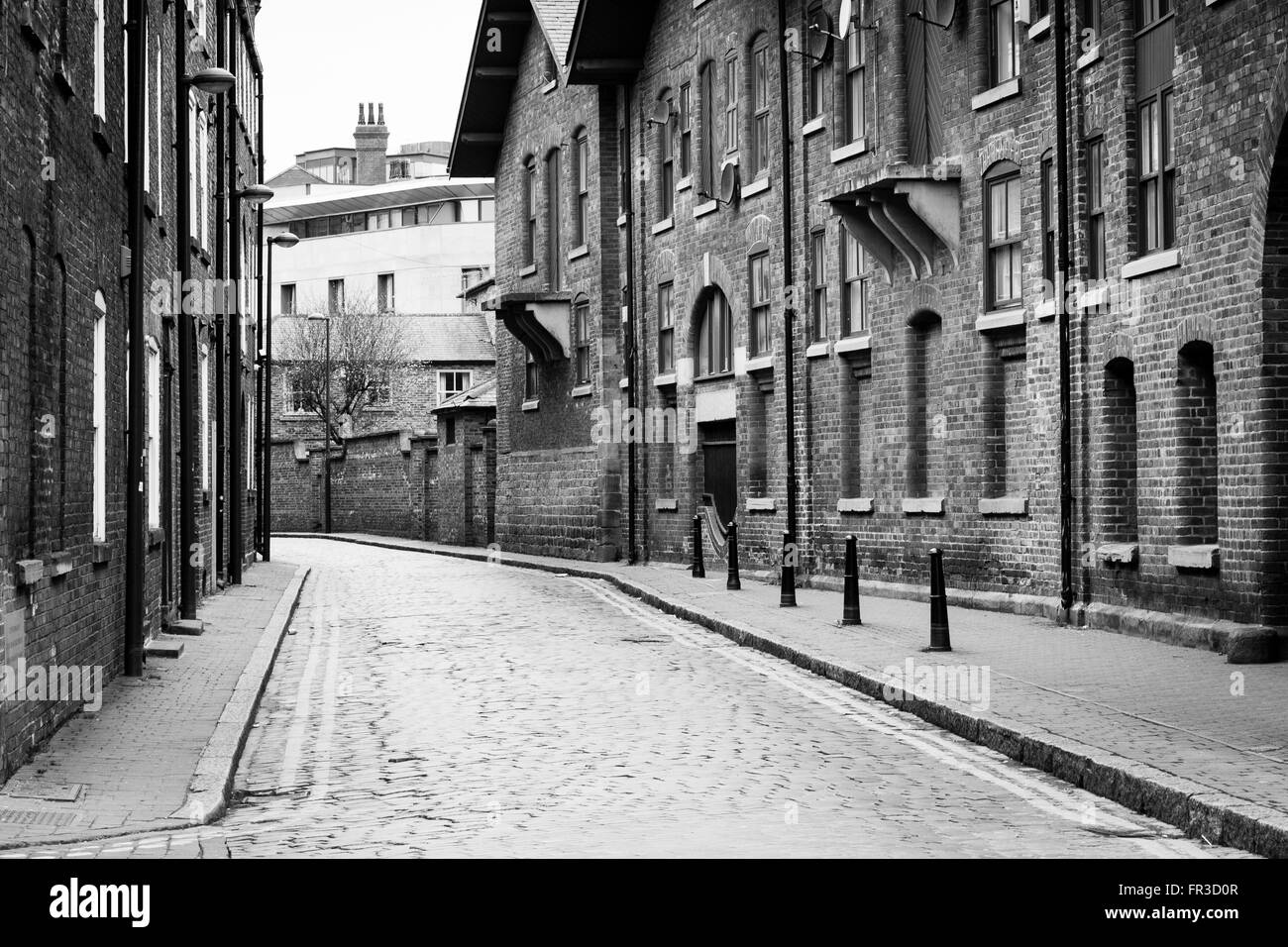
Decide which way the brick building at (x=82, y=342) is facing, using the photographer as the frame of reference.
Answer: facing to the right of the viewer

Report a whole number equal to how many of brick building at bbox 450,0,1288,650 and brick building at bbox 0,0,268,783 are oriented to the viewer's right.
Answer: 1

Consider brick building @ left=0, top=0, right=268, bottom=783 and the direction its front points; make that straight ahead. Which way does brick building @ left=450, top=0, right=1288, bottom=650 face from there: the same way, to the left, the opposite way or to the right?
the opposite way

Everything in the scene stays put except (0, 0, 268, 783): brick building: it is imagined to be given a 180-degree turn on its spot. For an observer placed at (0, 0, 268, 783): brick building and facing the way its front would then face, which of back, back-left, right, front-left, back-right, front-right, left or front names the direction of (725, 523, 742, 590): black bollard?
back-right

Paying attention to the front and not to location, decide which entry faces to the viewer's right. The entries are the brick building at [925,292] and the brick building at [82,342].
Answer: the brick building at [82,342]

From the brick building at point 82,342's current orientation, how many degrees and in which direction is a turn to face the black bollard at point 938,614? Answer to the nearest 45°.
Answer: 0° — it already faces it

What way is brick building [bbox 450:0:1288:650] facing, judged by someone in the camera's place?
facing the viewer and to the left of the viewer
